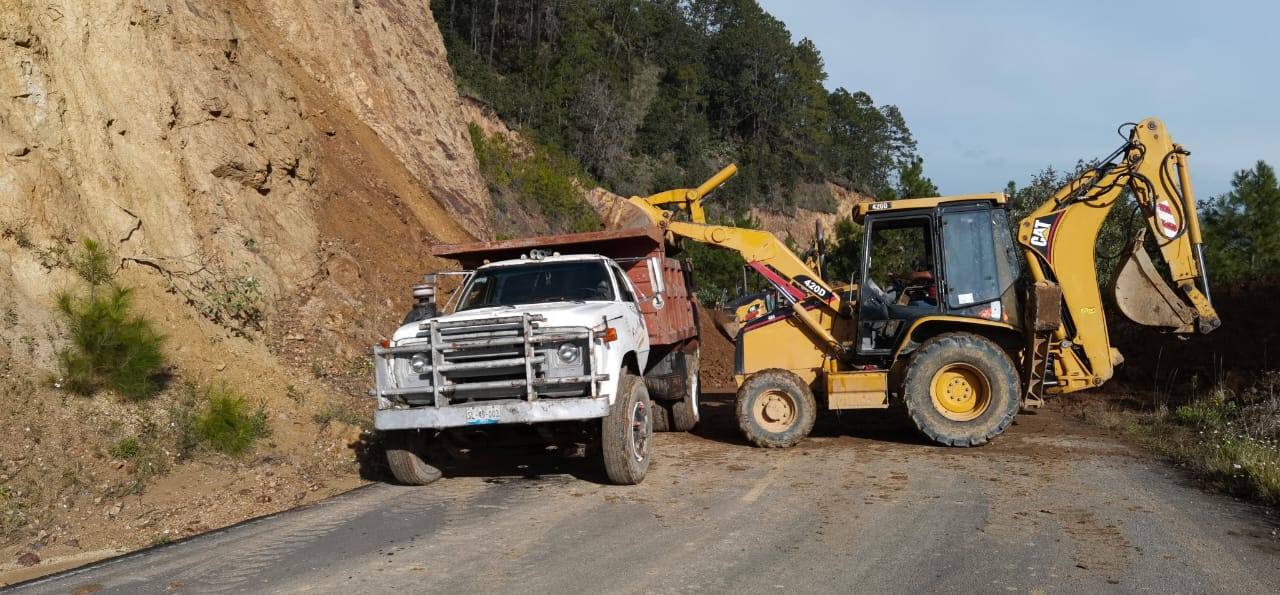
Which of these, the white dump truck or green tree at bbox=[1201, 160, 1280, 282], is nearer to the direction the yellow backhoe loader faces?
the white dump truck

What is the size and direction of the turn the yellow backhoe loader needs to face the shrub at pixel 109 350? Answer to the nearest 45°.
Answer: approximately 45° to its left

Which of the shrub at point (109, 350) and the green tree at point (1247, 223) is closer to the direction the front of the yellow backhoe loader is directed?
the shrub

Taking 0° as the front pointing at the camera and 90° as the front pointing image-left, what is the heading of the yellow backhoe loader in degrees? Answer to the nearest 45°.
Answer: approximately 90°

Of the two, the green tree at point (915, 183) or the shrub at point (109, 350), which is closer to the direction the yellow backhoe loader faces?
the shrub

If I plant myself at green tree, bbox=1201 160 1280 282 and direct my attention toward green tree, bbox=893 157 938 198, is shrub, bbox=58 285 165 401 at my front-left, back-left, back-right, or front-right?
front-left

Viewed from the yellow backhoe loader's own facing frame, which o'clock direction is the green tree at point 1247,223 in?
The green tree is roughly at 4 o'clock from the yellow backhoe loader.

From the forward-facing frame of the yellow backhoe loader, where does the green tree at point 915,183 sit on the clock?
The green tree is roughly at 3 o'clock from the yellow backhoe loader.

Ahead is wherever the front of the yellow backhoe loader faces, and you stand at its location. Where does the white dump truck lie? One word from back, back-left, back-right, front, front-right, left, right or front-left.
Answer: front-left

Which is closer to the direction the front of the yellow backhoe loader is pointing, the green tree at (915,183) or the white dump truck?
the white dump truck
